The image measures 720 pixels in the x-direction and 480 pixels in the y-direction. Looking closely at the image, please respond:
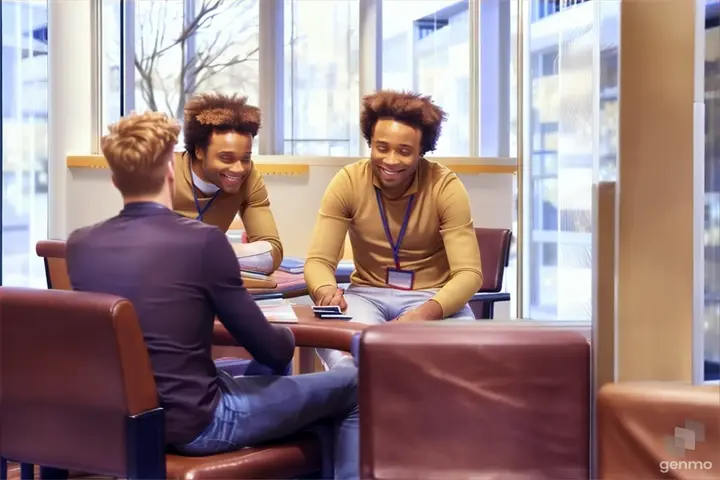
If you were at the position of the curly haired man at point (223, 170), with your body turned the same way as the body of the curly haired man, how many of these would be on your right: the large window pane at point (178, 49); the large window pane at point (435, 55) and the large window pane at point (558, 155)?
0

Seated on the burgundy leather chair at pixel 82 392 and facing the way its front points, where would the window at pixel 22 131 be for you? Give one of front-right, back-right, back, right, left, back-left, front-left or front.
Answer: front-left

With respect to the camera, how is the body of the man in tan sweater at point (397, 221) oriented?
toward the camera

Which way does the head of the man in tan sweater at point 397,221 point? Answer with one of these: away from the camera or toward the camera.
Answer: toward the camera

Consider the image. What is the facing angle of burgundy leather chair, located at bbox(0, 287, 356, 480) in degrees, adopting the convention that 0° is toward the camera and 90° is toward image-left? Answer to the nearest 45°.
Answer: approximately 225°

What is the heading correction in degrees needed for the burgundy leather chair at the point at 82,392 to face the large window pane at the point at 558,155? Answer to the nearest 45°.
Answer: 0° — it already faces it

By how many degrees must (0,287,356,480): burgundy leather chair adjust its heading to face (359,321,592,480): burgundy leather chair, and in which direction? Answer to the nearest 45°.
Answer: approximately 90° to its right

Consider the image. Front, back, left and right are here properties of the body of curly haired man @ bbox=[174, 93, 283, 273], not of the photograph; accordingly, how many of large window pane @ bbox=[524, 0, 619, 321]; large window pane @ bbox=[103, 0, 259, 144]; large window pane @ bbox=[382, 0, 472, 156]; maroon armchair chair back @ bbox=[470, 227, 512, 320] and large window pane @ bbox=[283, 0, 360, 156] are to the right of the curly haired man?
0

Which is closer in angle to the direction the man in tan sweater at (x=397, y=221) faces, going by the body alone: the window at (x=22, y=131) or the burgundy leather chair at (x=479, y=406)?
the burgundy leather chair

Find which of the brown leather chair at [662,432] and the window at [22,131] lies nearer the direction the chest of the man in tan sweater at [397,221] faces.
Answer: the brown leather chair

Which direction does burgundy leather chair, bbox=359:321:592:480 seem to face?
away from the camera

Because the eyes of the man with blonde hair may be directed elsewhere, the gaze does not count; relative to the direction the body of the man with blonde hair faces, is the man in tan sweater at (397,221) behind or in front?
in front

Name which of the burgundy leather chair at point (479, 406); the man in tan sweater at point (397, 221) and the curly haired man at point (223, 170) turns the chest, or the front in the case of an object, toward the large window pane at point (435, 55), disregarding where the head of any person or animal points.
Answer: the burgundy leather chair

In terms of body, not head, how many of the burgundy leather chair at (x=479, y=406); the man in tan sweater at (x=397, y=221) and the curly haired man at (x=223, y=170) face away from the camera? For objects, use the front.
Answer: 1

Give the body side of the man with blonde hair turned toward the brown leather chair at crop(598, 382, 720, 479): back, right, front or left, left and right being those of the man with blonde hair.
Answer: right

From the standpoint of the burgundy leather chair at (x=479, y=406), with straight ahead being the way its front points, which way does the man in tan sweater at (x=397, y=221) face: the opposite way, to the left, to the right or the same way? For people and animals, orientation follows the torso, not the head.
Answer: the opposite way

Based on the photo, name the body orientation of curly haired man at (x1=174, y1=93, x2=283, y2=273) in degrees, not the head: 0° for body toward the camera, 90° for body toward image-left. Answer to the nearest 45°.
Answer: approximately 315°

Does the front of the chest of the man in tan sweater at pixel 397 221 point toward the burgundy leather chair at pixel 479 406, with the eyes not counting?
yes
